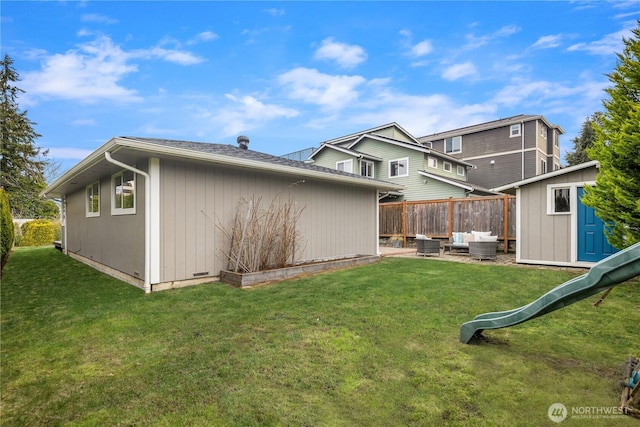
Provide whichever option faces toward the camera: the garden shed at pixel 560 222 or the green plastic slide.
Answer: the garden shed

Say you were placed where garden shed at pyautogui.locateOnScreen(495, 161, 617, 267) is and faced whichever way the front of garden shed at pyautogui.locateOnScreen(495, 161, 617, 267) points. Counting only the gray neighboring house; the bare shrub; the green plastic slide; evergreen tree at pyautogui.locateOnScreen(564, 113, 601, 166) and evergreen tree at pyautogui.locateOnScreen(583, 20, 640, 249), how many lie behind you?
2

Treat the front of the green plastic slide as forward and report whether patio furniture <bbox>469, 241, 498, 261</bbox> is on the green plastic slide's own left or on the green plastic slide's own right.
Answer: on the green plastic slide's own right

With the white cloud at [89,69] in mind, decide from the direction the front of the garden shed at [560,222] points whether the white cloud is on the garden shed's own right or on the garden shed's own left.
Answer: on the garden shed's own right

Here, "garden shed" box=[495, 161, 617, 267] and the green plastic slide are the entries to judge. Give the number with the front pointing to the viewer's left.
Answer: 1

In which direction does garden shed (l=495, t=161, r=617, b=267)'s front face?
toward the camera

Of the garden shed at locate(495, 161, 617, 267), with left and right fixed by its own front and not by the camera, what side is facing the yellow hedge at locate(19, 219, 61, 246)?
right

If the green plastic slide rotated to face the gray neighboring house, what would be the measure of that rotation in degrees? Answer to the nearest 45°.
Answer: approximately 90° to its right

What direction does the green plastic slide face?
to the viewer's left

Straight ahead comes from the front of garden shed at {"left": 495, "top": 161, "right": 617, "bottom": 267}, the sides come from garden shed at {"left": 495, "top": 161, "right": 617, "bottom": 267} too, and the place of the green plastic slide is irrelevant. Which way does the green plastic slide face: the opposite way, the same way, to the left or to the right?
to the right

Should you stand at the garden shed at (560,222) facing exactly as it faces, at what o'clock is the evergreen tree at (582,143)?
The evergreen tree is roughly at 6 o'clock from the garden shed.
